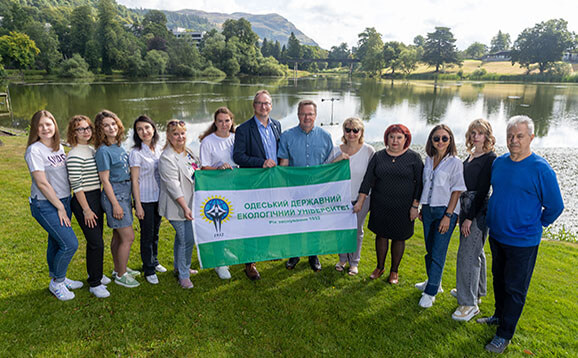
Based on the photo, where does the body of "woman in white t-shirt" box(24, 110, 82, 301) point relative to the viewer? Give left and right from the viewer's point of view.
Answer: facing the viewer and to the right of the viewer

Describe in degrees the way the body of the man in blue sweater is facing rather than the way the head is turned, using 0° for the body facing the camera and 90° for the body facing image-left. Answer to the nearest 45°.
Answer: approximately 45°

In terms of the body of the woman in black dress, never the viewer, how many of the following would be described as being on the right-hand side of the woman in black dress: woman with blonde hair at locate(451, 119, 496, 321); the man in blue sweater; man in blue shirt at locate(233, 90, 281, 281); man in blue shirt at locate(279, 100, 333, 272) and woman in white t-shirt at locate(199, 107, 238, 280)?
3

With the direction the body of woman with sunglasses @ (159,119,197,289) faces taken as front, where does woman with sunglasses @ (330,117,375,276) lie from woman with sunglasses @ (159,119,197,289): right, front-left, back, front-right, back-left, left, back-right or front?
front-left

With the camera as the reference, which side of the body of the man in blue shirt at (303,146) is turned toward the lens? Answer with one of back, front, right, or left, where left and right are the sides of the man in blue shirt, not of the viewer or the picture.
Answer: front

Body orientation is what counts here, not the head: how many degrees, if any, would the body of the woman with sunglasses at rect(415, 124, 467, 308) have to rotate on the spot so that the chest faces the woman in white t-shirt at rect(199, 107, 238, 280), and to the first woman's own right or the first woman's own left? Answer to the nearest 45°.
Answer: approximately 45° to the first woman's own right

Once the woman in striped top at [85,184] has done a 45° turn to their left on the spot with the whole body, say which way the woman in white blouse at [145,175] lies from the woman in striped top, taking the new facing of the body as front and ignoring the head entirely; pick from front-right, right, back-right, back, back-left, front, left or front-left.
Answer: front

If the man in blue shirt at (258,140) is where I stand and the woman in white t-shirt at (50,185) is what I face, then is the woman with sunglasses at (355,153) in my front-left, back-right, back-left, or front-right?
back-left

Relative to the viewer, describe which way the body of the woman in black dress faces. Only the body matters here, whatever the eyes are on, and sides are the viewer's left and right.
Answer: facing the viewer

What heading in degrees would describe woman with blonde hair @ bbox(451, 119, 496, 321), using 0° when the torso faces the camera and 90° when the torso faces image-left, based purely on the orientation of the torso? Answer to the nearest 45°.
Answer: approximately 45°
